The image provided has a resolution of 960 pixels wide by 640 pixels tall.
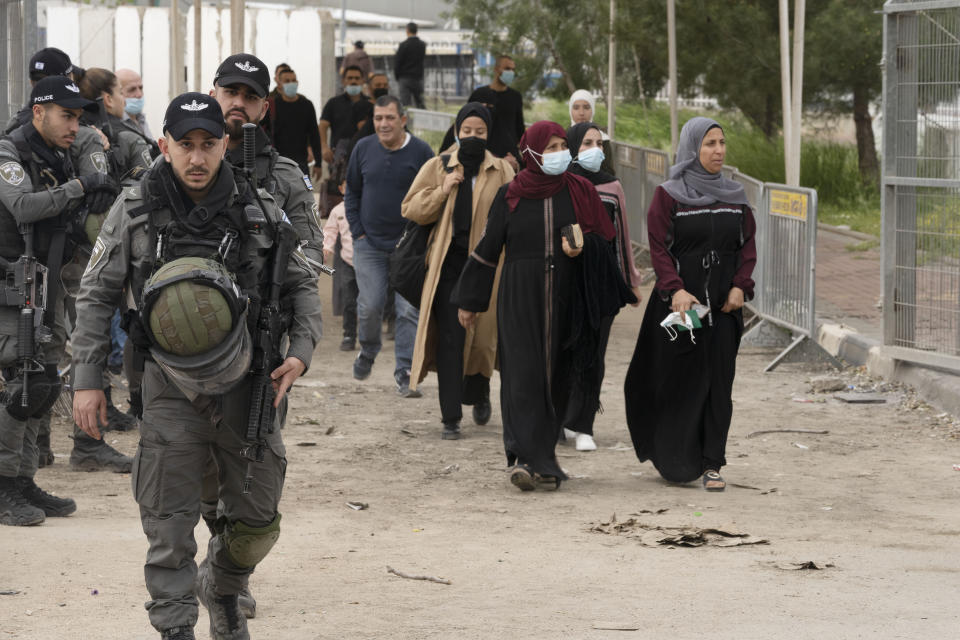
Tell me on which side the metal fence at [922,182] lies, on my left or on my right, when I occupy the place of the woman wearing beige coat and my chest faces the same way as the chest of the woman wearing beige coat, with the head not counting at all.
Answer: on my left

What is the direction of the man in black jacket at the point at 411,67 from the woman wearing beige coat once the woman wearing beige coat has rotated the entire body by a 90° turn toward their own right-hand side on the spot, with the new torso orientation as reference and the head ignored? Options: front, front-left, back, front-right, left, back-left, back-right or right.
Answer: right

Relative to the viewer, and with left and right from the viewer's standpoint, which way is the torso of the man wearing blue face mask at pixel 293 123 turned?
facing the viewer

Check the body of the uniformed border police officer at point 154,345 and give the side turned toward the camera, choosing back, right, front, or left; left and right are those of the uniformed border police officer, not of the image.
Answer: front

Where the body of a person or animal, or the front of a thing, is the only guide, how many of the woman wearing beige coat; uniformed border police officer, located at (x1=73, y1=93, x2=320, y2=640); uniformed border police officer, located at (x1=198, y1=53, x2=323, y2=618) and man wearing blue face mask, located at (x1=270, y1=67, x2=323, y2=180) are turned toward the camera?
4

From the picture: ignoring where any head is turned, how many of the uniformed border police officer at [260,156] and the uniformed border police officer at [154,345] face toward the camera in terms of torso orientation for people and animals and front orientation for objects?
2

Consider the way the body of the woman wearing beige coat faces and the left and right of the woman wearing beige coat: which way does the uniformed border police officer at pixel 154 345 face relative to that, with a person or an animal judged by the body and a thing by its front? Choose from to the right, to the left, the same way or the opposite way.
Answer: the same way

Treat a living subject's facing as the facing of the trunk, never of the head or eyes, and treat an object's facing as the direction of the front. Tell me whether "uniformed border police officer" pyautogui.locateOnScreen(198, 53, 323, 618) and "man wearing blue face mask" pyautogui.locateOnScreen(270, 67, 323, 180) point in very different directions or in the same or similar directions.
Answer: same or similar directions

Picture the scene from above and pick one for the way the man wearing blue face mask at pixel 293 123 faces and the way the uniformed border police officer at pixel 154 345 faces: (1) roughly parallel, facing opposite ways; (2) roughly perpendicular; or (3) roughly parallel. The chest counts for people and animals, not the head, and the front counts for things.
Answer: roughly parallel

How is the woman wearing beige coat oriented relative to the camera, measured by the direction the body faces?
toward the camera

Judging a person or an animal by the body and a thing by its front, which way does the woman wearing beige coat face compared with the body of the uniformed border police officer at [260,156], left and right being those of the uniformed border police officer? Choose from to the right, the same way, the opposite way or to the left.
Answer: the same way

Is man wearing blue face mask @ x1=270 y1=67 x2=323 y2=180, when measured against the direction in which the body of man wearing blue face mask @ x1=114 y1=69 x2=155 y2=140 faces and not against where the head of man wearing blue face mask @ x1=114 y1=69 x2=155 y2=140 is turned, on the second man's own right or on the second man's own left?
on the second man's own left

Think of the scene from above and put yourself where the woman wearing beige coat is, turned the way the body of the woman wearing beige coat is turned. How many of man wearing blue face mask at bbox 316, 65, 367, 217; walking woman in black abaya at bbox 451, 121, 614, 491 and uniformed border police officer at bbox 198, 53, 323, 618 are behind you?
1

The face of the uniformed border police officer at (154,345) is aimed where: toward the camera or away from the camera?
toward the camera

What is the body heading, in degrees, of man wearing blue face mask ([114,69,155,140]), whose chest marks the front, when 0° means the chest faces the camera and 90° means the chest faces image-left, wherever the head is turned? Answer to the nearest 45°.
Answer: approximately 315°

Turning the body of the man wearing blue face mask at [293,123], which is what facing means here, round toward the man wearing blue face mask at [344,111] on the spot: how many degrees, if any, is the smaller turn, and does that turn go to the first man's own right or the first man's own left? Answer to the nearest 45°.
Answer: approximately 135° to the first man's own left
